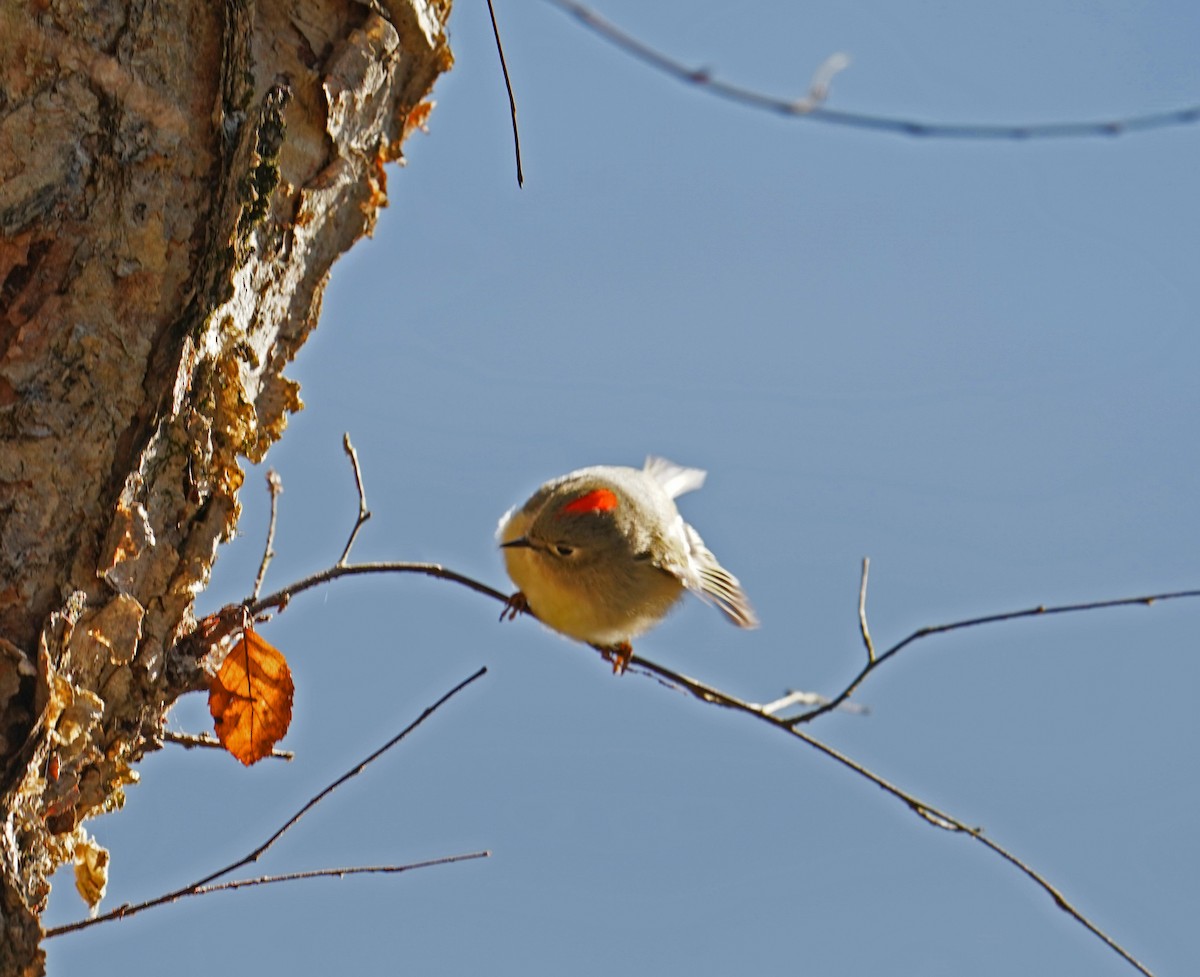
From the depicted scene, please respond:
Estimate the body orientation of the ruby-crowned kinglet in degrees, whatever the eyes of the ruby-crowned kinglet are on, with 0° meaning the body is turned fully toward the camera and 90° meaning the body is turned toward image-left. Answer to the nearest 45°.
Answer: approximately 45°
